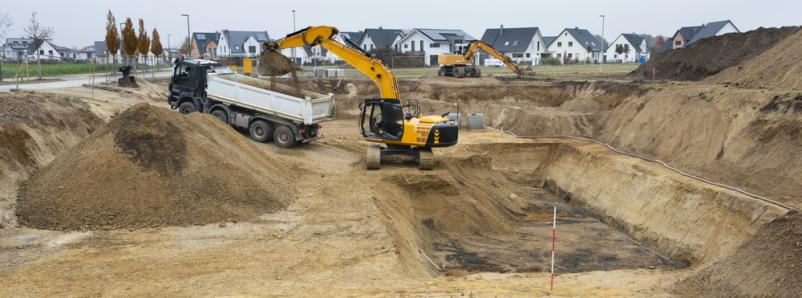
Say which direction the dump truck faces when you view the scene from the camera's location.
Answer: facing away from the viewer and to the left of the viewer

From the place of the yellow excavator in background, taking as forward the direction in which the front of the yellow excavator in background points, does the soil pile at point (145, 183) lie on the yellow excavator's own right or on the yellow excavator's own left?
on the yellow excavator's own right

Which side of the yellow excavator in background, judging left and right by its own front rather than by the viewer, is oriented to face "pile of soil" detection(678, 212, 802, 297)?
right

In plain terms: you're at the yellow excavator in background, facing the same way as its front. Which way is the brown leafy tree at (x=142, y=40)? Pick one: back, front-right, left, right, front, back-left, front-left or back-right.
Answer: back

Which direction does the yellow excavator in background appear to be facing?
to the viewer's right

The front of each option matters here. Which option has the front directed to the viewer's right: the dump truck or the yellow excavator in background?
the yellow excavator in background

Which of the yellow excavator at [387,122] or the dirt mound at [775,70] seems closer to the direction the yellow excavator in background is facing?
the dirt mound

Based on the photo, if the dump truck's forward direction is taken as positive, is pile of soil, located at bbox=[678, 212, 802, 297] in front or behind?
behind

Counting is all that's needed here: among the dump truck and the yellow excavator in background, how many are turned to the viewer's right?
1

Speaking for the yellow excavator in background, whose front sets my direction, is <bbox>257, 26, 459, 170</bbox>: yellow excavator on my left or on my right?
on my right

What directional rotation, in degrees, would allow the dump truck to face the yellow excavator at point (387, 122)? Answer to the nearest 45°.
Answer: approximately 180°

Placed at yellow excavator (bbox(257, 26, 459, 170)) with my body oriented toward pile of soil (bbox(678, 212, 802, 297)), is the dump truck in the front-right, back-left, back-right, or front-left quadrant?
back-right
